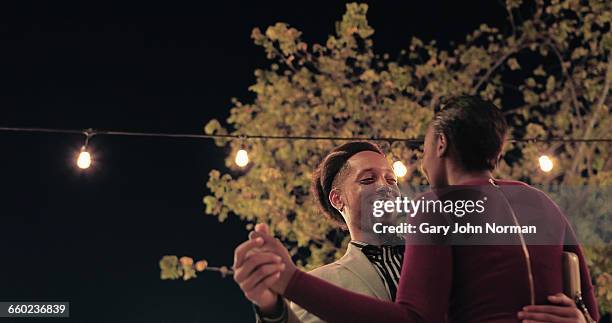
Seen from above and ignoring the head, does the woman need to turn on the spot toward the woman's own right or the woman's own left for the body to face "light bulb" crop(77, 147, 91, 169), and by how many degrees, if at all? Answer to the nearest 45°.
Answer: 0° — they already face it

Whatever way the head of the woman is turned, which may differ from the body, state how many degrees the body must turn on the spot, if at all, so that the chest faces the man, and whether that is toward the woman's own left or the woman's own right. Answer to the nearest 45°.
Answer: approximately 45° to the woman's own right

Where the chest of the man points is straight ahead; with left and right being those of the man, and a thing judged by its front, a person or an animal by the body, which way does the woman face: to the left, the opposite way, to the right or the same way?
the opposite way

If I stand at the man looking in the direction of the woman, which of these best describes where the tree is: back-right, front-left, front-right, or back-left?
back-left

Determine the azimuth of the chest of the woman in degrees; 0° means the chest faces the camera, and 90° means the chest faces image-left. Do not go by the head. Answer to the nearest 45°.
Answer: approximately 135°

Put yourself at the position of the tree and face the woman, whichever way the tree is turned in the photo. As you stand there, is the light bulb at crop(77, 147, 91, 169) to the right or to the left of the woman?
right

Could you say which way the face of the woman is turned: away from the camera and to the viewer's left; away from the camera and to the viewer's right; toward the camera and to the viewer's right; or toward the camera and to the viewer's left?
away from the camera and to the viewer's left

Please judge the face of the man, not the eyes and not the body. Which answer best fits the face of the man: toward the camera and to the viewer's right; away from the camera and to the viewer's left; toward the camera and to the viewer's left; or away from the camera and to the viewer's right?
toward the camera and to the viewer's right

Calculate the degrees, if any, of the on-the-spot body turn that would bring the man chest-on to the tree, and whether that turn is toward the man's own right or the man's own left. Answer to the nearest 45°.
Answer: approximately 135° to the man's own left
